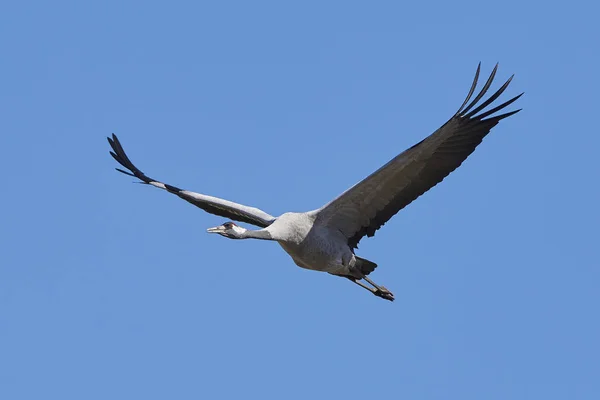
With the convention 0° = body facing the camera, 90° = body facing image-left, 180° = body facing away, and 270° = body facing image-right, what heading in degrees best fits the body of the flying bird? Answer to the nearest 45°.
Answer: approximately 45°
